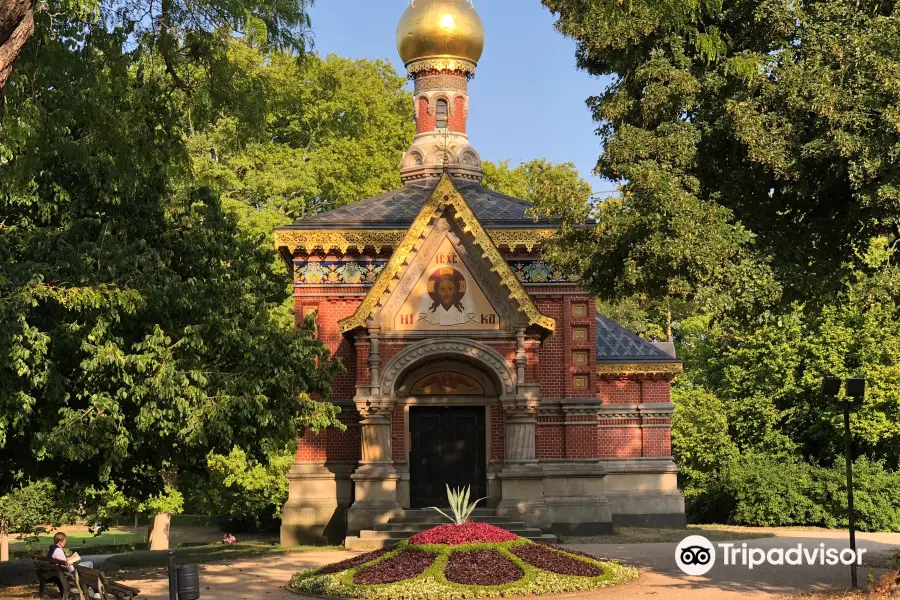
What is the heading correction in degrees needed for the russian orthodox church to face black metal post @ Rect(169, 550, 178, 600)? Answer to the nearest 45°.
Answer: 0° — it already faces it

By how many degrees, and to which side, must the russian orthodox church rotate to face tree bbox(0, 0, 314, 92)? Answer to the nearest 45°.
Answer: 0° — it already faces it

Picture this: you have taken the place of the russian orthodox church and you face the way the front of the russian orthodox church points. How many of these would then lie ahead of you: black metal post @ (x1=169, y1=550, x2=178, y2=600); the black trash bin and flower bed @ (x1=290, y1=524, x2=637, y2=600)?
3

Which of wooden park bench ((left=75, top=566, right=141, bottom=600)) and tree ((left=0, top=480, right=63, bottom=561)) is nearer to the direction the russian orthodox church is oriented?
the wooden park bench

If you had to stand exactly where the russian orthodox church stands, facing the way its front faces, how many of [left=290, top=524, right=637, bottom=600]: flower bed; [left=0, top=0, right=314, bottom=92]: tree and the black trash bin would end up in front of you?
3

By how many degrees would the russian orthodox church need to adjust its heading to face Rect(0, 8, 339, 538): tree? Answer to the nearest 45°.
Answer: approximately 45° to its right

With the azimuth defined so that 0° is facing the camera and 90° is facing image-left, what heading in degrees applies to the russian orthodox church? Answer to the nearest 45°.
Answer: approximately 0°

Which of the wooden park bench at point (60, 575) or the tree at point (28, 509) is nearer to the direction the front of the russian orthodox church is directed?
the wooden park bench

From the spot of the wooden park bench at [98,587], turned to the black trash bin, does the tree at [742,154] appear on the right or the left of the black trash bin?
left
